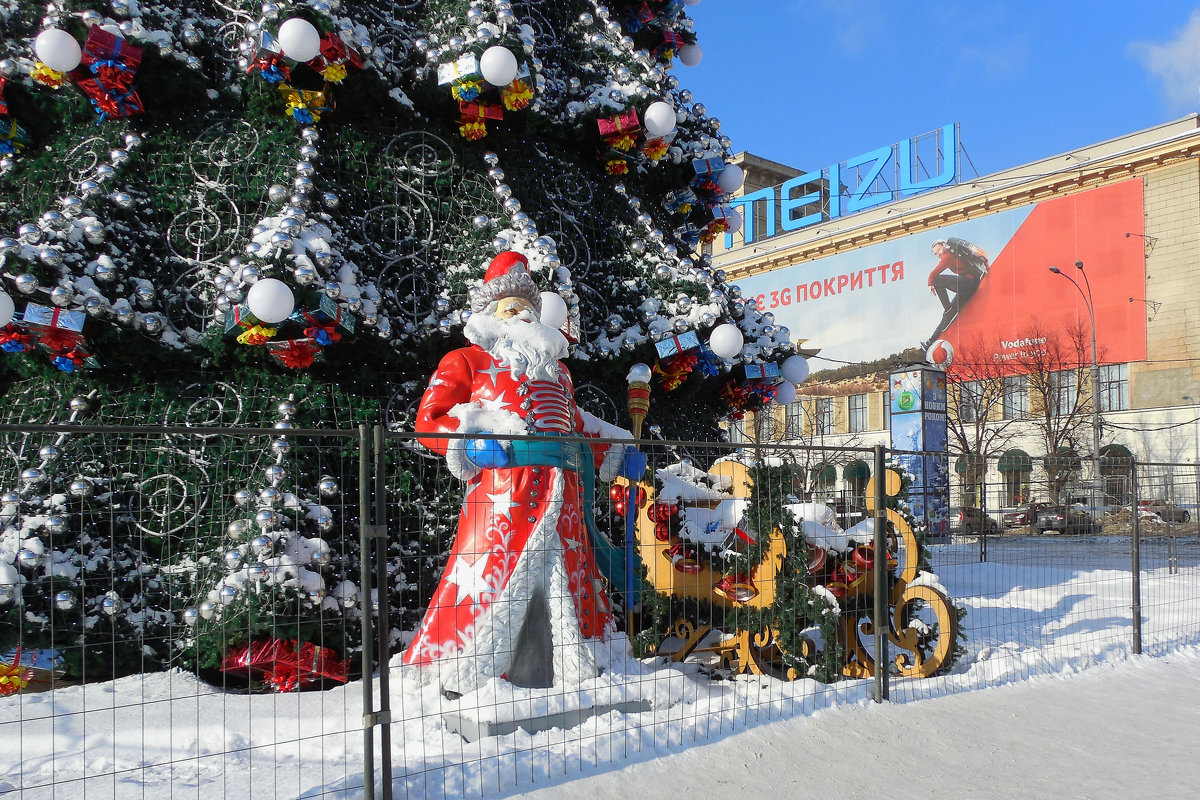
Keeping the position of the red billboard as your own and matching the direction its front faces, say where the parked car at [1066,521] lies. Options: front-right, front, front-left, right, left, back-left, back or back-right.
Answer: front-left

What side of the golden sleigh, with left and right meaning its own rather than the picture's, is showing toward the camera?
right

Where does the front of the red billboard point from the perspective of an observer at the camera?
facing the viewer and to the left of the viewer

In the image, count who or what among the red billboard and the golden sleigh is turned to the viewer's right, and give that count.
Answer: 1

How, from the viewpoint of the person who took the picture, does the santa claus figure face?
facing the viewer and to the right of the viewer

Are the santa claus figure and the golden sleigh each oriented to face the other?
no

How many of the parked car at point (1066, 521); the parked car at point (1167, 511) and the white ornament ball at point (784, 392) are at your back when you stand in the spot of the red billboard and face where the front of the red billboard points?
0

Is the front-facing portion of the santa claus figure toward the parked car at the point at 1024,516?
no

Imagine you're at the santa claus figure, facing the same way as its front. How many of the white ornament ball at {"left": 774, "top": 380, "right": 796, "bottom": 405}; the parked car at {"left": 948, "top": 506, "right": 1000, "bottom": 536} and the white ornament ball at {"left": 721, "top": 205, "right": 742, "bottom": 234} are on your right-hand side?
0

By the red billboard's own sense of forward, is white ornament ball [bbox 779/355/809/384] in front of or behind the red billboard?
in front

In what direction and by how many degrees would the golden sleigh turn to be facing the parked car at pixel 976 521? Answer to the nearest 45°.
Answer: approximately 45° to its left

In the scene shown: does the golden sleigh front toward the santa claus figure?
no

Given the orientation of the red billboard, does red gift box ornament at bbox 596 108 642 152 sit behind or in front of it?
in front

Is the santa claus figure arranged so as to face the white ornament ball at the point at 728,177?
no
